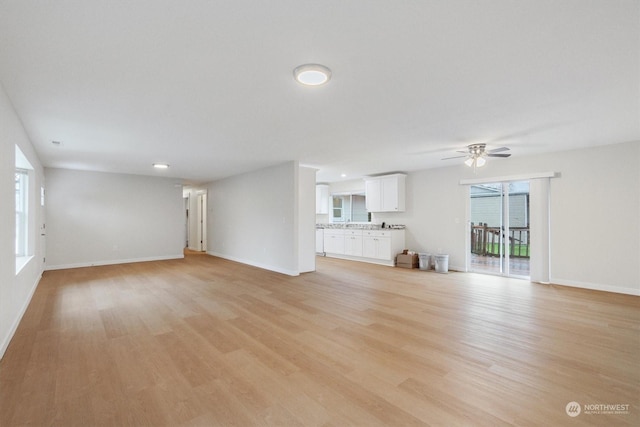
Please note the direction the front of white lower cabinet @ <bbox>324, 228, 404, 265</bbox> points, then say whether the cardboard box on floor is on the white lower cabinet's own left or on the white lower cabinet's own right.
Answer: on the white lower cabinet's own left

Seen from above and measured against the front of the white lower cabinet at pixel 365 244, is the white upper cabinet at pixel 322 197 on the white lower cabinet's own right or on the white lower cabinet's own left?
on the white lower cabinet's own right

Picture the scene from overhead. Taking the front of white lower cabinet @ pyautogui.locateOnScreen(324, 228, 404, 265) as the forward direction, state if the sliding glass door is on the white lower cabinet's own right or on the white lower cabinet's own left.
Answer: on the white lower cabinet's own left

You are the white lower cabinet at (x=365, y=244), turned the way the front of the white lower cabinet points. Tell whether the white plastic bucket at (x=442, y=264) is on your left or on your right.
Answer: on your left

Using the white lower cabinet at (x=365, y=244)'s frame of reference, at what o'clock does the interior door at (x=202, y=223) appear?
The interior door is roughly at 2 o'clock from the white lower cabinet.

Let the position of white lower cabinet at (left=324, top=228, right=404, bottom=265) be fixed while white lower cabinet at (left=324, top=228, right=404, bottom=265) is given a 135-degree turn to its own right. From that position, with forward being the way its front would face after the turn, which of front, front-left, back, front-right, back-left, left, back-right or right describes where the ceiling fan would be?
back-right

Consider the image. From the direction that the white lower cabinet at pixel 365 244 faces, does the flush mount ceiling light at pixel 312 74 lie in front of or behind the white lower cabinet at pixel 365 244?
in front

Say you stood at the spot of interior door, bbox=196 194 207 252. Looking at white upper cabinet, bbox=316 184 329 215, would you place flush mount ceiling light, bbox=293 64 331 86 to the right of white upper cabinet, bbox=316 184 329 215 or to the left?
right

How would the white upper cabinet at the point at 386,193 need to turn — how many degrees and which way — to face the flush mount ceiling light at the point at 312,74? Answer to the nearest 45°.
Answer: approximately 45° to its left

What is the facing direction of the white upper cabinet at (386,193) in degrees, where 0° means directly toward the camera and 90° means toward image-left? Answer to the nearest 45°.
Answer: approximately 45°

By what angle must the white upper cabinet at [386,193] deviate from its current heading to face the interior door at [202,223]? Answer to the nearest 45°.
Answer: approximately 45° to its right

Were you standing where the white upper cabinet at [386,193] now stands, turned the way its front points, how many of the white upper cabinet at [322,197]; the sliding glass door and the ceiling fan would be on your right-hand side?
1

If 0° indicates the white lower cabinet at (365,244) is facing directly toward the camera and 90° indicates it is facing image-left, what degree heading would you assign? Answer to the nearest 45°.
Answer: approximately 45°
